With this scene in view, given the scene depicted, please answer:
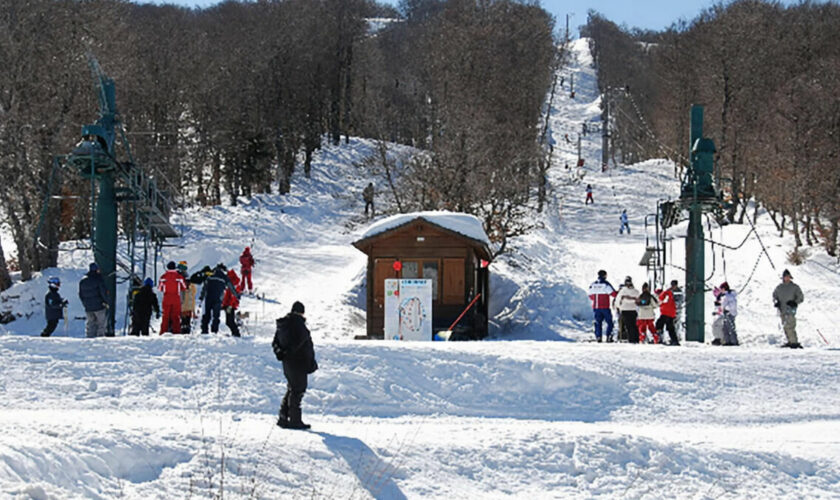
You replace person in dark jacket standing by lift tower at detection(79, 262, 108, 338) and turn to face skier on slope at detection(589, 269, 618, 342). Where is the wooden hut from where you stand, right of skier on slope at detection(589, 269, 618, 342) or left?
left

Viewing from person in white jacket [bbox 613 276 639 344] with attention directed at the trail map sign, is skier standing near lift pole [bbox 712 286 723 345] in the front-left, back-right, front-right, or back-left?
back-right

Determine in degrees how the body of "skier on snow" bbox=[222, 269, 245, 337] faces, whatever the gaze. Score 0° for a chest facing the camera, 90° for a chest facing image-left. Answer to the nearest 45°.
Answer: approximately 90°

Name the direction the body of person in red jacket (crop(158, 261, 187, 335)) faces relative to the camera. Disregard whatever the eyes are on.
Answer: away from the camera

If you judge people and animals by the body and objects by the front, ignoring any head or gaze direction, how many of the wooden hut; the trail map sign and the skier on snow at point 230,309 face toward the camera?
2

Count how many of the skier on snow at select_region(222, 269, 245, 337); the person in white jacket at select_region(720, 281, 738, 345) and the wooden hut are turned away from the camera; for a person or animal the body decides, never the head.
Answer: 0

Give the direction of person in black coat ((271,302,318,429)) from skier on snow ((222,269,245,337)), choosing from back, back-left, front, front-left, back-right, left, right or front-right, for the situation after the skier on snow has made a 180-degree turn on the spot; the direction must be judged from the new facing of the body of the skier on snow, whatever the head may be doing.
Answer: right

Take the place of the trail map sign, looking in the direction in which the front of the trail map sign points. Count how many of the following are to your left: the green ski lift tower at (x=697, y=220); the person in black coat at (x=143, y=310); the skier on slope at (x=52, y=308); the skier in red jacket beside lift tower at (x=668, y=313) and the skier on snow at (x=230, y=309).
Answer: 2

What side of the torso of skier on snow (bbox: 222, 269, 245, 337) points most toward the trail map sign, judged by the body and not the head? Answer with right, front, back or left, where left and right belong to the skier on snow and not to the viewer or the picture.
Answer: back

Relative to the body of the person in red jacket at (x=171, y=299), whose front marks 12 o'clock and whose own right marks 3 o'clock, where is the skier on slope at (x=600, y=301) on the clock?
The skier on slope is roughly at 3 o'clock from the person in red jacket.

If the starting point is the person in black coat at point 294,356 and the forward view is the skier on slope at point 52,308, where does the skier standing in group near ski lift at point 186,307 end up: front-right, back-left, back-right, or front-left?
front-right

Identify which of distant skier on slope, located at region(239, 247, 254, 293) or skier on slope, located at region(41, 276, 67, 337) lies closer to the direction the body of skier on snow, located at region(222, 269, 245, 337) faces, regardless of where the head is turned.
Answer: the skier on slope

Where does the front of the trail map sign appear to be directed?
toward the camera

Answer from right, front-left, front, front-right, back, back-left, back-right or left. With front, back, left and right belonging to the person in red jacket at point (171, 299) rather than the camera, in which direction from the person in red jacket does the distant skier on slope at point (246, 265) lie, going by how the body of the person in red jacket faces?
front

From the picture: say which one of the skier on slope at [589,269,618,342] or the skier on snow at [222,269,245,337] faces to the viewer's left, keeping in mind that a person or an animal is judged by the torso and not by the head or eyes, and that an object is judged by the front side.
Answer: the skier on snow at [222,269,245,337]
